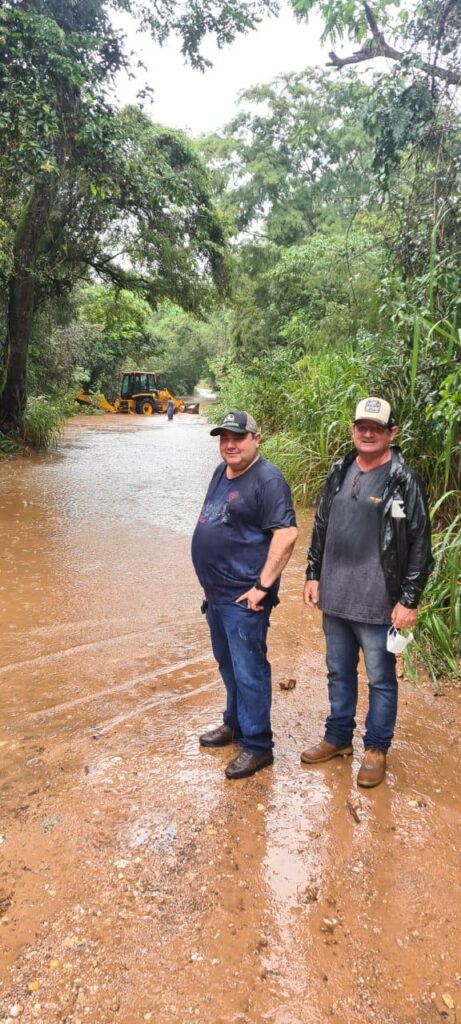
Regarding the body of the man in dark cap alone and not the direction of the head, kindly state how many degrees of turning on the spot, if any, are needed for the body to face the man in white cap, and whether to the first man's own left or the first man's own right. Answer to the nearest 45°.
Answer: approximately 135° to the first man's own left

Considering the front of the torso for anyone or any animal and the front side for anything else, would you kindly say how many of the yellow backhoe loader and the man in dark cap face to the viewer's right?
1

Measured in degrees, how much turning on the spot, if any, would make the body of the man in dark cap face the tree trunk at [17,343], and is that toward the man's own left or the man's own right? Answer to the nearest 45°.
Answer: approximately 90° to the man's own right

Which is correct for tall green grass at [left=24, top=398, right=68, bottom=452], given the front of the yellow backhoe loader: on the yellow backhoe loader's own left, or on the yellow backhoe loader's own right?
on the yellow backhoe loader's own right

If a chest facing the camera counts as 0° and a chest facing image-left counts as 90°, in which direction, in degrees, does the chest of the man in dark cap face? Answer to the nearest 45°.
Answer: approximately 45°

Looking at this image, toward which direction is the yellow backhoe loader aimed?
to the viewer's right
